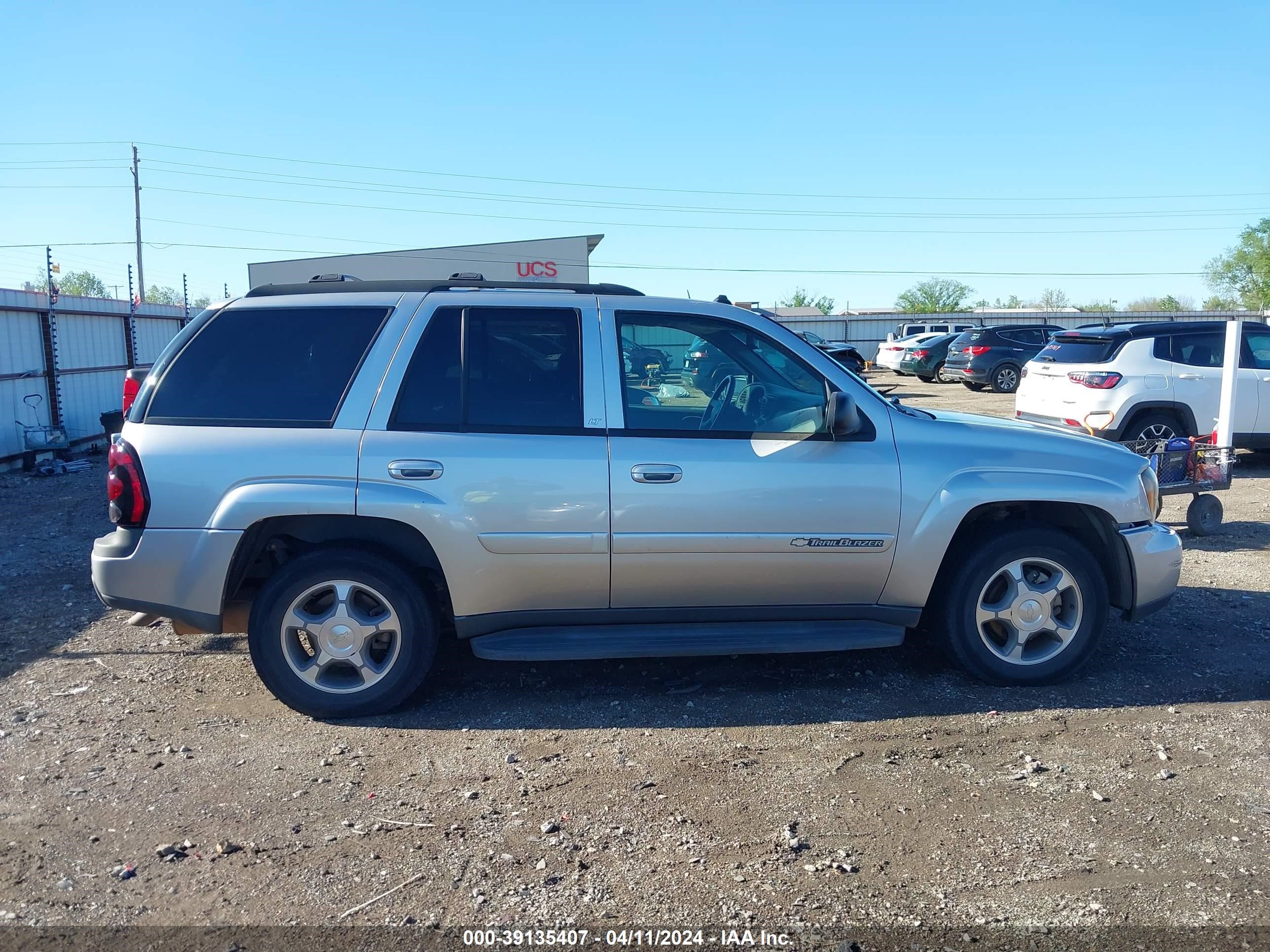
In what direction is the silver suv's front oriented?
to the viewer's right

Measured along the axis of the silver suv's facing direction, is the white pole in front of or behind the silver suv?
in front

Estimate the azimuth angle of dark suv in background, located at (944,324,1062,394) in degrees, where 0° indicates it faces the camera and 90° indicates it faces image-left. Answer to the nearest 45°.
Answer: approximately 225°

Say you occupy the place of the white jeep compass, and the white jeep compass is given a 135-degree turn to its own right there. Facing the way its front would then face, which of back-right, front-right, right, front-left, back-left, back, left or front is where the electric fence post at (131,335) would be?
right

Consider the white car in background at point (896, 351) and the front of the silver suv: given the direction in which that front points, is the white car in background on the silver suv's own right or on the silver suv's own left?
on the silver suv's own left

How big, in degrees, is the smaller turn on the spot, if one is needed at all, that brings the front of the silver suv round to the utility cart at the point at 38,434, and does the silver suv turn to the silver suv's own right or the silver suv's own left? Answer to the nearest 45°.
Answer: approximately 135° to the silver suv's own left

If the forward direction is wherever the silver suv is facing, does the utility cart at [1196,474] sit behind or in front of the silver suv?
in front

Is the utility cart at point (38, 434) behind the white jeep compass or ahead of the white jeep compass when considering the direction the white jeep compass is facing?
behind

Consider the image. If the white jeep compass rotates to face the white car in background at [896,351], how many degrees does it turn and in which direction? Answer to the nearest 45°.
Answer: approximately 45° to its left
